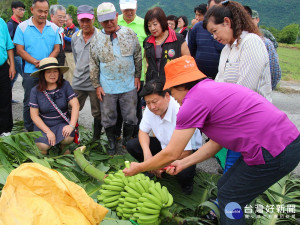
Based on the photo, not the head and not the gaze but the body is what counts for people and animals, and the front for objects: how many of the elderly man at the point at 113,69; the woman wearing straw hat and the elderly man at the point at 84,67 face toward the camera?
3

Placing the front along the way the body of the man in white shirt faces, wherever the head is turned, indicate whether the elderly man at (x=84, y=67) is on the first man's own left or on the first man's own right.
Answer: on the first man's own right

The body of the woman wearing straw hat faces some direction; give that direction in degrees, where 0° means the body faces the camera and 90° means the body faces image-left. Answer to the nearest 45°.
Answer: approximately 0°

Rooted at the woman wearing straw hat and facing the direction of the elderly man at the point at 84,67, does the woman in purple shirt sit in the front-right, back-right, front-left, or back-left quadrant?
back-right

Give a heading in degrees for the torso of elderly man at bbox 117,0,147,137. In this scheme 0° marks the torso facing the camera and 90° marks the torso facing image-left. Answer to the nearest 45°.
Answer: approximately 0°

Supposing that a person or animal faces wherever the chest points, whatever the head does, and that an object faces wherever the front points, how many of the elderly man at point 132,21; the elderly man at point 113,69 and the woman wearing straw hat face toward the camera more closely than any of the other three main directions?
3

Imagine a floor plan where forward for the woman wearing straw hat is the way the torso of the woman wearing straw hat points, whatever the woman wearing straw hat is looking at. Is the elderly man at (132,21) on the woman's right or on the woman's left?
on the woman's left

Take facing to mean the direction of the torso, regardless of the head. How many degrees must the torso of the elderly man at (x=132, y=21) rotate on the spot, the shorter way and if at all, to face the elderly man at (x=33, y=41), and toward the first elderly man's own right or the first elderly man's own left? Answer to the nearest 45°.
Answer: approximately 90° to the first elderly man's own right

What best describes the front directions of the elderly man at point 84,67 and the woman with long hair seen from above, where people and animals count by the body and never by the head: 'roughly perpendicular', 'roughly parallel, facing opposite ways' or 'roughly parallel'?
roughly perpendicular

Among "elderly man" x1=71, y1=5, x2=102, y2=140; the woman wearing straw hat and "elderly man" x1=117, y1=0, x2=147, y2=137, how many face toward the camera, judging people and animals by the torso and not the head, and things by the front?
3

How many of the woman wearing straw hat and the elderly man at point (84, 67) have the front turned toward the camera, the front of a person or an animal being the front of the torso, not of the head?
2

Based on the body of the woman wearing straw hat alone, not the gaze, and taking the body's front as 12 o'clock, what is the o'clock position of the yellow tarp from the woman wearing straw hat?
The yellow tarp is roughly at 12 o'clock from the woman wearing straw hat.
